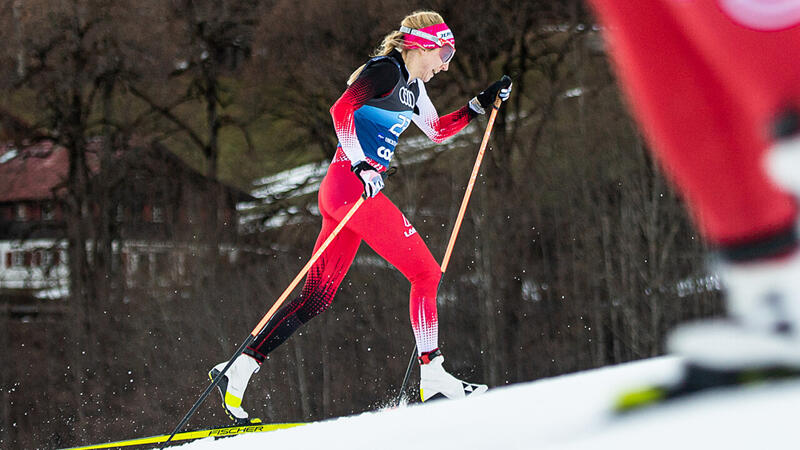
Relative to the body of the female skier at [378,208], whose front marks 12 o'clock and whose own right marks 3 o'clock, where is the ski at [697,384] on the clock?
The ski is roughly at 3 o'clock from the female skier.

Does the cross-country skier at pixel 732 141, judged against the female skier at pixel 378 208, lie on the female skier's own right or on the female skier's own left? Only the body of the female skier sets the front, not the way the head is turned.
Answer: on the female skier's own right

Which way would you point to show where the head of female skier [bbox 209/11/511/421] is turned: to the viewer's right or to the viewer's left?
to the viewer's right

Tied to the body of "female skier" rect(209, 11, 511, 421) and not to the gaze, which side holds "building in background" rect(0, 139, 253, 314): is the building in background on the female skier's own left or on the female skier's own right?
on the female skier's own left

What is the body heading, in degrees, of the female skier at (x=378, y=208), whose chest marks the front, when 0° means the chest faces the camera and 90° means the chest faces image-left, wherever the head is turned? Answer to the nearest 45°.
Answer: approximately 270°
